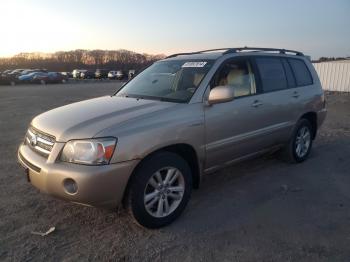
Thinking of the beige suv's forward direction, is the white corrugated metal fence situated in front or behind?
behind

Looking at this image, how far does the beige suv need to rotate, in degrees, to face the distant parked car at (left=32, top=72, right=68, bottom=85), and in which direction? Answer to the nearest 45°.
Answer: approximately 135° to its right

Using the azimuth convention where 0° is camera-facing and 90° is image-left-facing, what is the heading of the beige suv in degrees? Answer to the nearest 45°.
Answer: approximately 45°
